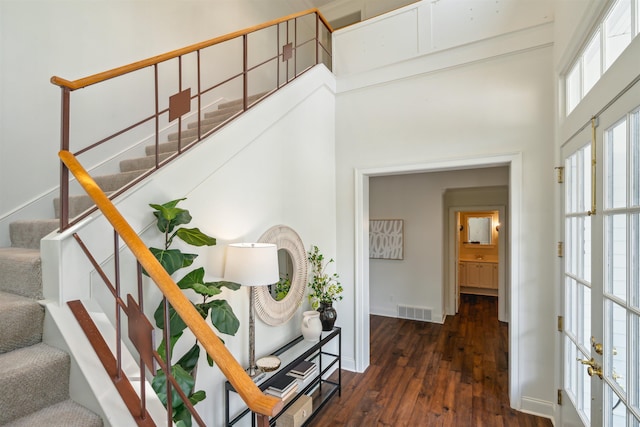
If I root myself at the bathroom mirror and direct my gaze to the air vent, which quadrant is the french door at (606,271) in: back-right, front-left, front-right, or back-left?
front-left

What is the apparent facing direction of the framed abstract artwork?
toward the camera

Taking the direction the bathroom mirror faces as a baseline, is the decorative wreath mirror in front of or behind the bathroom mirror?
in front

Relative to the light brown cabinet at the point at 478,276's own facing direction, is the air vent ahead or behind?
ahead

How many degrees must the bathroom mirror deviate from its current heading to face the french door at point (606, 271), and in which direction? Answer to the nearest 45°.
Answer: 0° — it already faces it

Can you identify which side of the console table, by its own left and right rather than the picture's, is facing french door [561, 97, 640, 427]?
front

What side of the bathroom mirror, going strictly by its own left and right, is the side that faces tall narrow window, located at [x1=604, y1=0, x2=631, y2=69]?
front

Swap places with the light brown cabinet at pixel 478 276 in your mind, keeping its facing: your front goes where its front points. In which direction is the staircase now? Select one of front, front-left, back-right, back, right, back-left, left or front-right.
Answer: front

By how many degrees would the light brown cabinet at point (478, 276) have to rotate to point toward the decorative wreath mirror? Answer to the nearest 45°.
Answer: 0° — it already faces it

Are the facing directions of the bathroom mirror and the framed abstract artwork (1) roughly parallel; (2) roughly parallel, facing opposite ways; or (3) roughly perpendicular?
roughly parallel

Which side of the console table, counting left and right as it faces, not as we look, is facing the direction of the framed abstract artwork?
left

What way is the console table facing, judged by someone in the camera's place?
facing the viewer and to the right of the viewer

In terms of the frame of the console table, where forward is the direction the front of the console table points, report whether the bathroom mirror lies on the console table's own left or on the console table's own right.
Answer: on the console table's own left

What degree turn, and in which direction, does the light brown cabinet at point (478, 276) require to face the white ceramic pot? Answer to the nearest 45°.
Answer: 0° — it already faces it

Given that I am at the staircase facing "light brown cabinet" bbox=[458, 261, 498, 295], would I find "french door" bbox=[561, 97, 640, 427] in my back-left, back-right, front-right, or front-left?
front-right

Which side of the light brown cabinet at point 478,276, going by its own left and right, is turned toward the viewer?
front

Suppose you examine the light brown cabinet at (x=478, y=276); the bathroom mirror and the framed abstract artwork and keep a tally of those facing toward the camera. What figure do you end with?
3
